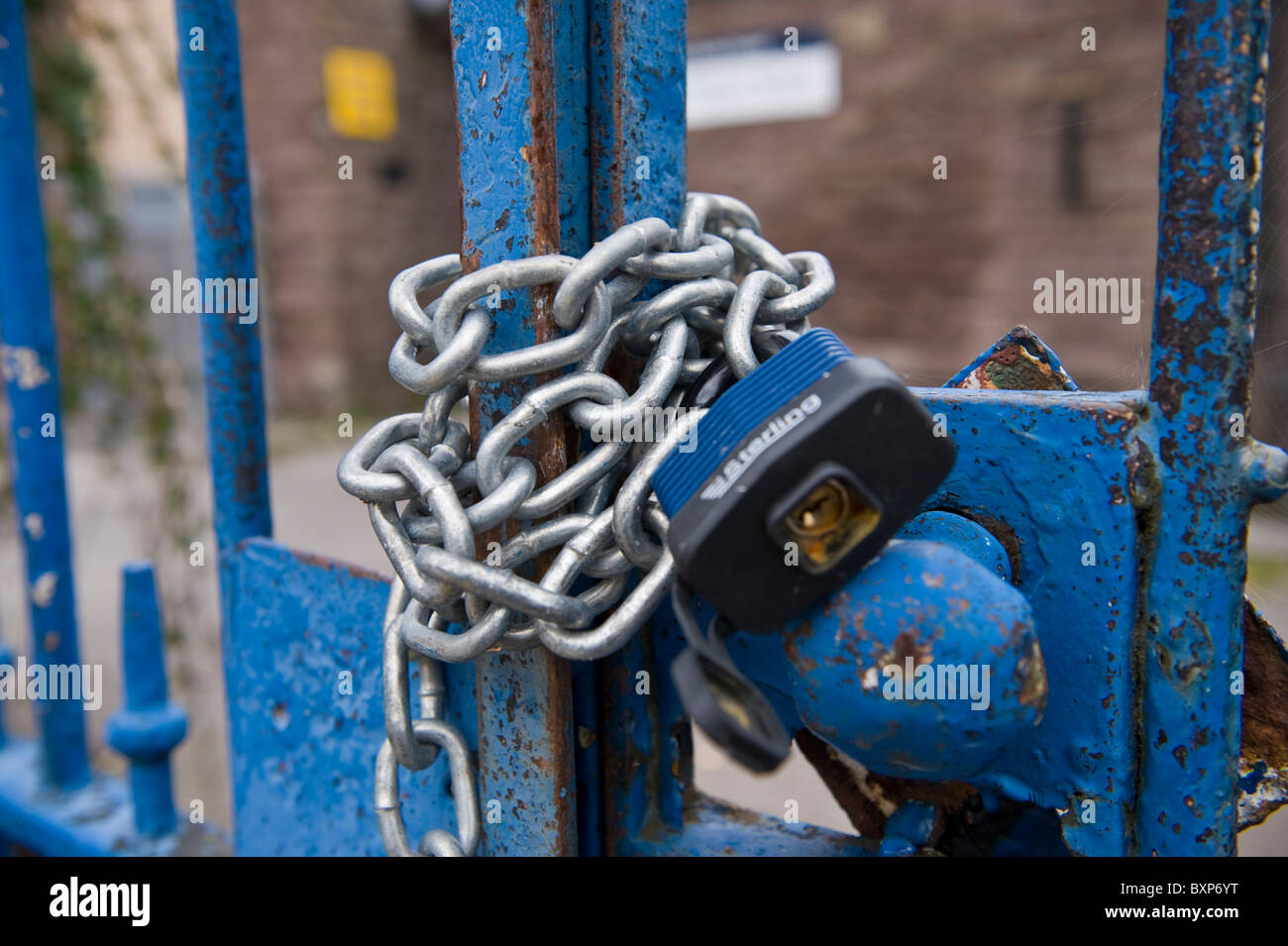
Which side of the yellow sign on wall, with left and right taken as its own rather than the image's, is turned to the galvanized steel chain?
front

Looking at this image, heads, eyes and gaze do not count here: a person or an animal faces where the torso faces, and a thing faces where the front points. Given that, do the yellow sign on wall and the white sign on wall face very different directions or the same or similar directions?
same or similar directions

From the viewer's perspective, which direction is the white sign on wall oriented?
toward the camera

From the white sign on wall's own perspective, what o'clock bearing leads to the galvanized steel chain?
The galvanized steel chain is roughly at 12 o'clock from the white sign on wall.

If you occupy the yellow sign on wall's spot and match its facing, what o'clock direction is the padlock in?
The padlock is roughly at 12 o'clock from the yellow sign on wall.

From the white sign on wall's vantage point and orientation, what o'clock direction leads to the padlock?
The padlock is roughly at 12 o'clock from the white sign on wall.

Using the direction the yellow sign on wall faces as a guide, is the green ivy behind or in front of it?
in front

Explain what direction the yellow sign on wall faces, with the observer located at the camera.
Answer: facing the viewer

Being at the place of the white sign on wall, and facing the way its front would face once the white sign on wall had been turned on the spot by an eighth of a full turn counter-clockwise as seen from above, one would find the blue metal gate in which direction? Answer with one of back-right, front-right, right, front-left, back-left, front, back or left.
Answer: front-right

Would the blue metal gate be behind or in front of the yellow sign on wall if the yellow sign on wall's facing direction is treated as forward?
in front

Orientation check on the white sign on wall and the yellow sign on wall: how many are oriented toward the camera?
2
